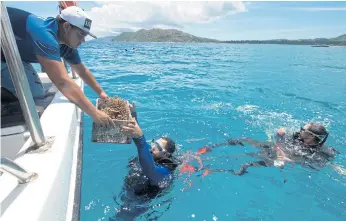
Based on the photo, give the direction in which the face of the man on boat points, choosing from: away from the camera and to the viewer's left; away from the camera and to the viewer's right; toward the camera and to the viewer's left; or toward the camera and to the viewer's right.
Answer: toward the camera and to the viewer's right

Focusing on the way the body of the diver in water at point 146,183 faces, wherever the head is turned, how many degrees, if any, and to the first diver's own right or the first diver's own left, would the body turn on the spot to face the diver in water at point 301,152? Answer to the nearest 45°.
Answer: approximately 180°

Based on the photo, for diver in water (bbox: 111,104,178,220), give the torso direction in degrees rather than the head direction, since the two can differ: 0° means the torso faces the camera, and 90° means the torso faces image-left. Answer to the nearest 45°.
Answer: approximately 90°
